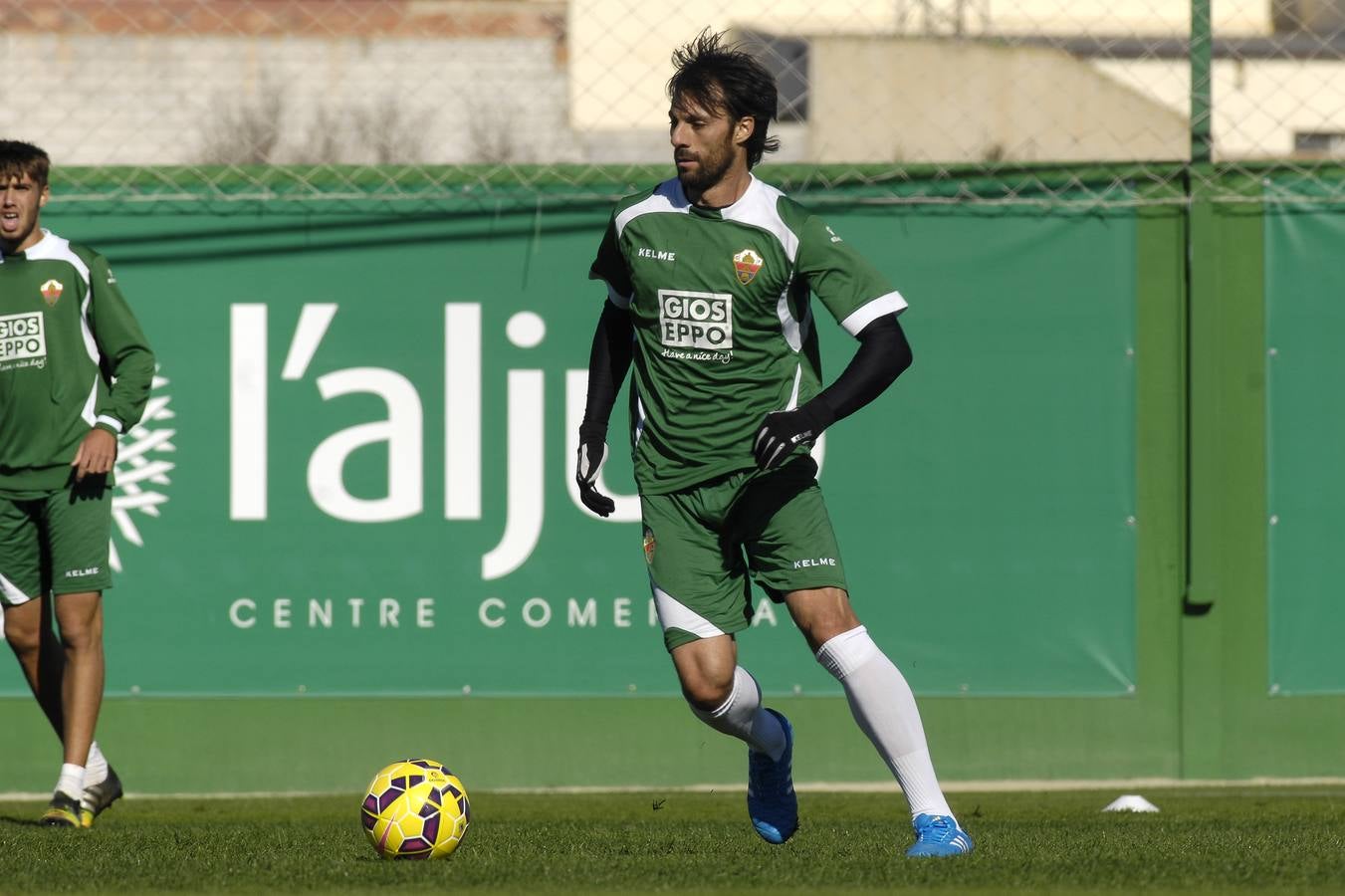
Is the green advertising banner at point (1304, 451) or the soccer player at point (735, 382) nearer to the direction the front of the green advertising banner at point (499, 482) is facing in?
the soccer player

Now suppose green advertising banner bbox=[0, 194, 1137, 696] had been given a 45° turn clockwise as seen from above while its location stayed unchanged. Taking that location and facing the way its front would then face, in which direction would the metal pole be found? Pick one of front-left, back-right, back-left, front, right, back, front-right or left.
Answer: back-left

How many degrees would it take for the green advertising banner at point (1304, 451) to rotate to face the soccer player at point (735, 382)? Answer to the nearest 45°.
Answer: approximately 45° to its right

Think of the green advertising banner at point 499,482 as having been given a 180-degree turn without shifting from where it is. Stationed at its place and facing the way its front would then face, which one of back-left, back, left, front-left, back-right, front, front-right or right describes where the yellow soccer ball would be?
back

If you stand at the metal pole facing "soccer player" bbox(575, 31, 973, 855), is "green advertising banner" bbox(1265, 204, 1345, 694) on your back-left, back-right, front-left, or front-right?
back-left

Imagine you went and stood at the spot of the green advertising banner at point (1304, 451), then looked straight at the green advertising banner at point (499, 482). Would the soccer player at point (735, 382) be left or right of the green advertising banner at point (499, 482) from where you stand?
left

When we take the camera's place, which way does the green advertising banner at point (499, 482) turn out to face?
facing the viewer

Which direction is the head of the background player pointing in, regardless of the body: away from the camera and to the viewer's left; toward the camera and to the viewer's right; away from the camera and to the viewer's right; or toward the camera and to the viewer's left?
toward the camera and to the viewer's left

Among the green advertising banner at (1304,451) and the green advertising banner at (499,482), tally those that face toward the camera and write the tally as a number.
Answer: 2

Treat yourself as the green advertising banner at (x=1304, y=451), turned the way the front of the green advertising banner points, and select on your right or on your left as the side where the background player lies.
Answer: on your right

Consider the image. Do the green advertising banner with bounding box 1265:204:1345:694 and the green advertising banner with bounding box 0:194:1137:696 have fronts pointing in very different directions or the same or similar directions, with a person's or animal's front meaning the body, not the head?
same or similar directions

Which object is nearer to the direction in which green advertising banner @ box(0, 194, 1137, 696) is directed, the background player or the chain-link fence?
the background player

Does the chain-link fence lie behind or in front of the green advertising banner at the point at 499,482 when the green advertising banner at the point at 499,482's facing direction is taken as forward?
behind
